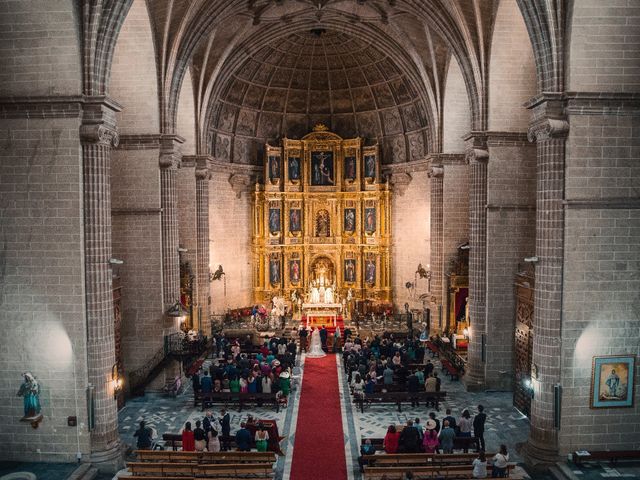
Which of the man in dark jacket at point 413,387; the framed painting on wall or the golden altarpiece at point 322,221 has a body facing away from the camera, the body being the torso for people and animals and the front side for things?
the man in dark jacket

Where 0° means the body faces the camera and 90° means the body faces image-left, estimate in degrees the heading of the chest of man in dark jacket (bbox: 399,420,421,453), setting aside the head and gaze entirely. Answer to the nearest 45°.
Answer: approximately 180°

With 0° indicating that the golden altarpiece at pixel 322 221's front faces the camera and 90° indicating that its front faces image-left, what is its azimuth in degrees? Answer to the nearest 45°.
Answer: approximately 0°

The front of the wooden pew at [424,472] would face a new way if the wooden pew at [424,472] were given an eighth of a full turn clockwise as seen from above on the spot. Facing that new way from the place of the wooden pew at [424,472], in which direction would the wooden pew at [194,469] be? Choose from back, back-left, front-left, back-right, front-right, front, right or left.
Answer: back-left

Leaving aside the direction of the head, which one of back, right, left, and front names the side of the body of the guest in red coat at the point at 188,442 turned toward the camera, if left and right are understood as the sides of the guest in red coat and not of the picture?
back

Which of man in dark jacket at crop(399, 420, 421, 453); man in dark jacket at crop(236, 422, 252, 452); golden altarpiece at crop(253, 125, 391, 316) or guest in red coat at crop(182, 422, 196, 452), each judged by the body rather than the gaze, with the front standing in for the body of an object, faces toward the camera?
the golden altarpiece

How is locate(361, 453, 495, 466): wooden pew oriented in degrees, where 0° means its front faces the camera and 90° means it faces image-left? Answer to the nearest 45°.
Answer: approximately 180°

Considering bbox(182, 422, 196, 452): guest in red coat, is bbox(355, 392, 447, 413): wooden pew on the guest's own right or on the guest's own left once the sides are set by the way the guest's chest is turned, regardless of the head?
on the guest's own right

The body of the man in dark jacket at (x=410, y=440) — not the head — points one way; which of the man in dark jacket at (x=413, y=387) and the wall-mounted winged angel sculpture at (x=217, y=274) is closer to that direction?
the man in dark jacket

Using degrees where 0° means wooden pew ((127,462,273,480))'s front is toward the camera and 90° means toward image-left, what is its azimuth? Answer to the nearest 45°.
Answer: approximately 180°

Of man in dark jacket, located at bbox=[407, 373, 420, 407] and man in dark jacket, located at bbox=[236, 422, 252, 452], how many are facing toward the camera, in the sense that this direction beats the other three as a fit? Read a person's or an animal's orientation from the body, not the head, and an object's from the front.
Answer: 0

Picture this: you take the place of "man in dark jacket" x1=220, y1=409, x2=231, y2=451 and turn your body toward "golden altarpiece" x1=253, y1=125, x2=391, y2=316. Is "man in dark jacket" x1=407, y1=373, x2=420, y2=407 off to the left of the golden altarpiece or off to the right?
right

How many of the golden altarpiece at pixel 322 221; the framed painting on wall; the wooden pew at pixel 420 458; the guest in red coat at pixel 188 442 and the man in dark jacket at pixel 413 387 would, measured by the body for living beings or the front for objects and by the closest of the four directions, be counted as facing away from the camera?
3

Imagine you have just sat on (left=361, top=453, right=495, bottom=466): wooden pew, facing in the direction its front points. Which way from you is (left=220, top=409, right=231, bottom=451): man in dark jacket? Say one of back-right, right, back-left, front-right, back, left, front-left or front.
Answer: left
